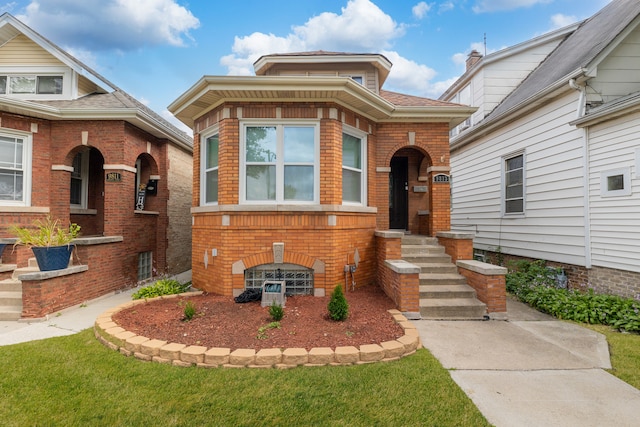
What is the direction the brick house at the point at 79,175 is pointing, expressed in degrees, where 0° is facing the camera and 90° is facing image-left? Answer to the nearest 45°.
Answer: approximately 45°

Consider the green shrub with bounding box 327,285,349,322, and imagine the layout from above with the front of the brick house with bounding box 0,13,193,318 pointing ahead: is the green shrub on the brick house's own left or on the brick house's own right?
on the brick house's own left

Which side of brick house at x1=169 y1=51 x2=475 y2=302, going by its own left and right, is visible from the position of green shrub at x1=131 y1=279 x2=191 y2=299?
right

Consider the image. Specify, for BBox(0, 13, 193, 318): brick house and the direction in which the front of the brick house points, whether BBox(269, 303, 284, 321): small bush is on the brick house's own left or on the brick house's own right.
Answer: on the brick house's own left

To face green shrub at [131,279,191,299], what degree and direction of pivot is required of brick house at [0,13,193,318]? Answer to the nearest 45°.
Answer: approximately 90° to its left

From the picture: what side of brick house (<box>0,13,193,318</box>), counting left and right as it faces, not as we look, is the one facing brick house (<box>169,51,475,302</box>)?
left

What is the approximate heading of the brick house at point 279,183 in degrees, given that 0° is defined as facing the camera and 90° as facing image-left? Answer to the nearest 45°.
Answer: approximately 0°

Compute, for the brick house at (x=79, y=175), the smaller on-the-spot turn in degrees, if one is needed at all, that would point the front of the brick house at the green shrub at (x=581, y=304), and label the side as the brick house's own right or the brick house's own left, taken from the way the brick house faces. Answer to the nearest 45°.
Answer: approximately 90° to the brick house's own left

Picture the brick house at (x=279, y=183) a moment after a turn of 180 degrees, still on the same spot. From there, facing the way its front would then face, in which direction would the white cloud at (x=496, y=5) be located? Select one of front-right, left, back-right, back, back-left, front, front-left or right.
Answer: front-right
